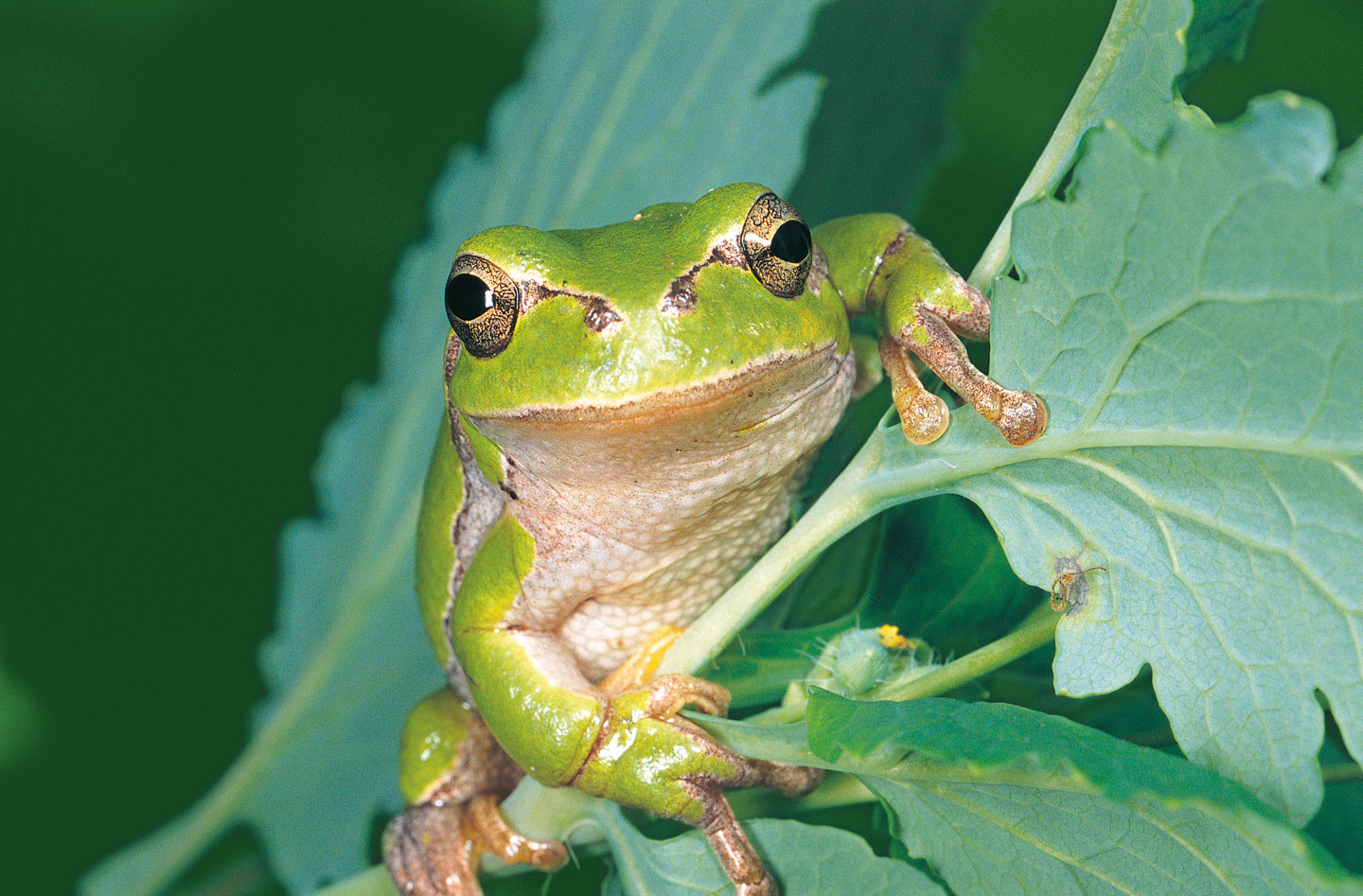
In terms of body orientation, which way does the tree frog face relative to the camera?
toward the camera
